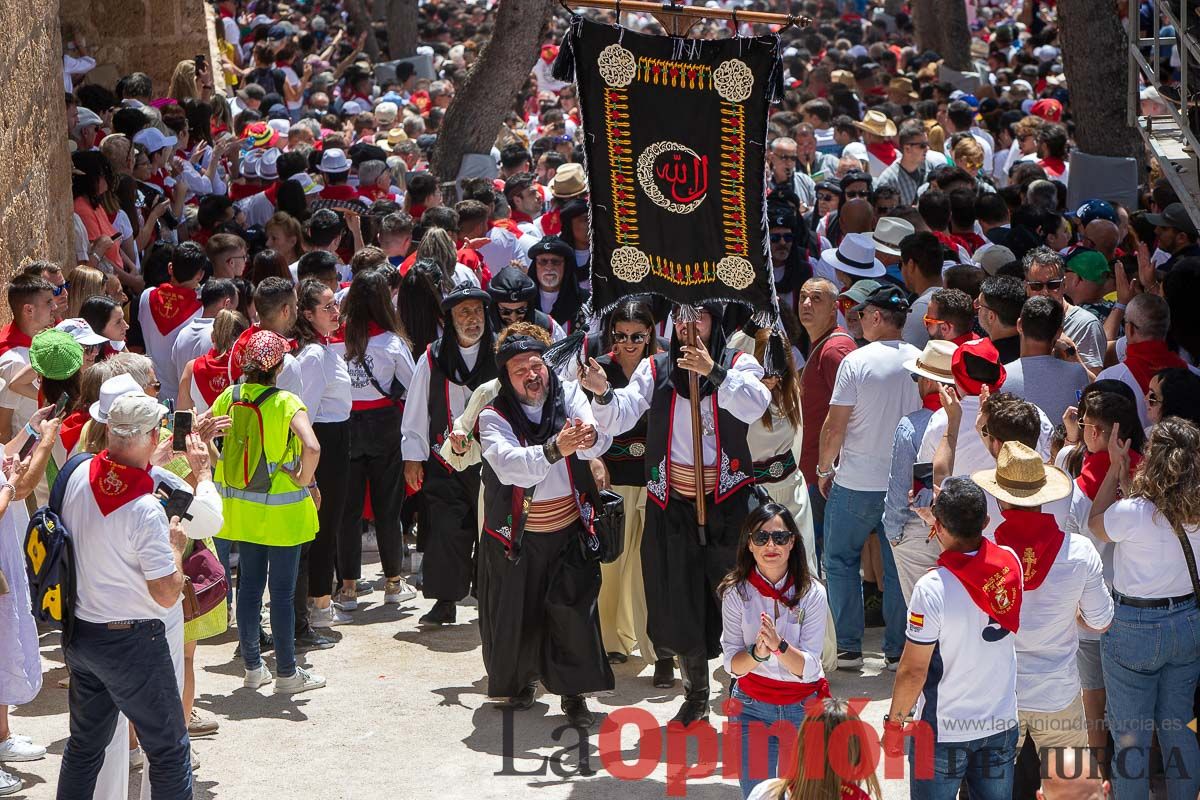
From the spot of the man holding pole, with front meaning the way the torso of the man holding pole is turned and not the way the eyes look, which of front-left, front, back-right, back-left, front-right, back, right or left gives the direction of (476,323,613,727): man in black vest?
right

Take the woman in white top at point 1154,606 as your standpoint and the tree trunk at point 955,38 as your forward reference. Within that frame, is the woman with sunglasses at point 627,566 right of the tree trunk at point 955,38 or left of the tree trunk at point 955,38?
left

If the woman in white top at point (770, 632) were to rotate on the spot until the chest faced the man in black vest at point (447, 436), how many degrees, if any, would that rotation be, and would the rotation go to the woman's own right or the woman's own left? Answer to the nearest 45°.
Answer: approximately 135° to the woman's own right

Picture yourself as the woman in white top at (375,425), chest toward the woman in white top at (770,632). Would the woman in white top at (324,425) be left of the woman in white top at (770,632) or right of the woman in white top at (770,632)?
right

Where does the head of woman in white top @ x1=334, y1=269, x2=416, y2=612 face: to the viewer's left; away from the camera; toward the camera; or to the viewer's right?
away from the camera

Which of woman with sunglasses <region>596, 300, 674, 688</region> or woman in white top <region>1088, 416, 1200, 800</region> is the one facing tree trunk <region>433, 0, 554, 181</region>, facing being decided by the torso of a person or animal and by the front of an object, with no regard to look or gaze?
the woman in white top

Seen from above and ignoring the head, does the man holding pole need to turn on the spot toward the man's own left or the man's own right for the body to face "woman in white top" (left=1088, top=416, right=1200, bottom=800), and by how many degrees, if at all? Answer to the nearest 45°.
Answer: approximately 45° to the man's own left

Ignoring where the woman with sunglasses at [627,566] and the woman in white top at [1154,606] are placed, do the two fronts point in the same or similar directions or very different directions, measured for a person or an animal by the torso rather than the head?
very different directions

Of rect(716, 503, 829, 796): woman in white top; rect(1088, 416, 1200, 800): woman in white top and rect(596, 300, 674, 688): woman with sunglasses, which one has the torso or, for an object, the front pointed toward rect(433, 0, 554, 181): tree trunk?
rect(1088, 416, 1200, 800): woman in white top

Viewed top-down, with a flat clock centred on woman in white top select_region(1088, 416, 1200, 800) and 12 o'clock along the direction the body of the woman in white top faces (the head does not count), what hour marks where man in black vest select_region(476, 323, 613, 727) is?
The man in black vest is roughly at 11 o'clock from the woman in white top.
